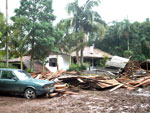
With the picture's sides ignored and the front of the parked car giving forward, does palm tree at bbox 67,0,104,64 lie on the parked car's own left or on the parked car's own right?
on the parked car's own left

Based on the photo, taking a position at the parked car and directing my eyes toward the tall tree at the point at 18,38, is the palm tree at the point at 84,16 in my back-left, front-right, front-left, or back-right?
front-right

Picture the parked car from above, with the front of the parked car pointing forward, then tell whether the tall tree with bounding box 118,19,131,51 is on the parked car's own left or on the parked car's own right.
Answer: on the parked car's own left

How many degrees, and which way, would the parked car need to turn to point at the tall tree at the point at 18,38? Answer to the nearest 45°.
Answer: approximately 135° to its left

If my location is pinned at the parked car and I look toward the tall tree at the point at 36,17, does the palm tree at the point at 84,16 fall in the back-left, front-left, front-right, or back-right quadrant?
front-right

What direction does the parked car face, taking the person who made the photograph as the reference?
facing the viewer and to the right of the viewer

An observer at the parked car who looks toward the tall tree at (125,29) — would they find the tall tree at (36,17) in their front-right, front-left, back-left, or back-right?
front-left

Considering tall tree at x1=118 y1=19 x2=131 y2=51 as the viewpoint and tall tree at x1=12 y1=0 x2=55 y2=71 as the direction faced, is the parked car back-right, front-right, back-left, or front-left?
front-left

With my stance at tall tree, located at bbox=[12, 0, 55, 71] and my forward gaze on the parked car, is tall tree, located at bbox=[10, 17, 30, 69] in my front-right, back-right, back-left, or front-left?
front-right

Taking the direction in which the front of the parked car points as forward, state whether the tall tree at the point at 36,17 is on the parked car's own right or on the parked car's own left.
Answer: on the parked car's own left
